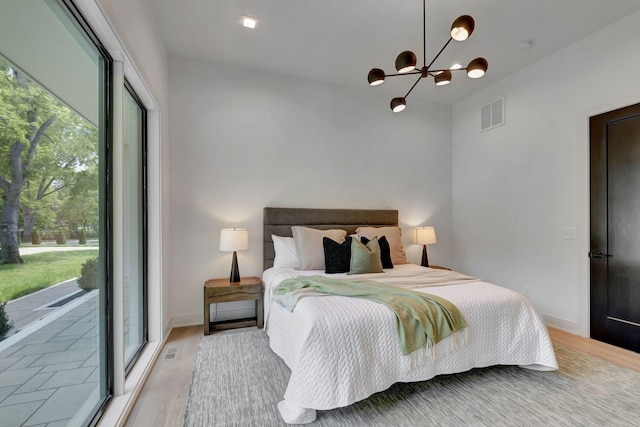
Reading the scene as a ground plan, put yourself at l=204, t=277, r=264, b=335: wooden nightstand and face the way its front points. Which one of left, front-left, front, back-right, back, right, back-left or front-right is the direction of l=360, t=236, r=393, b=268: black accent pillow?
left

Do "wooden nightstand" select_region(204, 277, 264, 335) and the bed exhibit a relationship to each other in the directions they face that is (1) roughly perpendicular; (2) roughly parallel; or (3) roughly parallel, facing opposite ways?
roughly parallel

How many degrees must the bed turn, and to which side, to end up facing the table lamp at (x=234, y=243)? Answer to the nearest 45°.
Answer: approximately 180°

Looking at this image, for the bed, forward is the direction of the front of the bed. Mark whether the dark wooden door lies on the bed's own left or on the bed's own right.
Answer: on the bed's own left

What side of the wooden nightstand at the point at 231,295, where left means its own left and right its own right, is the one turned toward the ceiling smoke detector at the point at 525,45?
left

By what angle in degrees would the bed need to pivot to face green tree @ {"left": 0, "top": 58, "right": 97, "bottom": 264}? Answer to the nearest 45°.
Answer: approximately 90° to its right

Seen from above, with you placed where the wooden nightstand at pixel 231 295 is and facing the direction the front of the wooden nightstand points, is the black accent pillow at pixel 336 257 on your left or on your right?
on your left

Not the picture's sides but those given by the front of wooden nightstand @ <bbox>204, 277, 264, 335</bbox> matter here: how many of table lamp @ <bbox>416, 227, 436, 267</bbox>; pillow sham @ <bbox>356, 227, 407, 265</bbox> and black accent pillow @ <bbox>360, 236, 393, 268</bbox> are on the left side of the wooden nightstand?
3

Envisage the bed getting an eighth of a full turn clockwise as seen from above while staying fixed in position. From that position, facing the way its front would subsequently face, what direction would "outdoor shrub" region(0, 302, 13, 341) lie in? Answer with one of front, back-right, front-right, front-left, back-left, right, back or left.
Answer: front-right

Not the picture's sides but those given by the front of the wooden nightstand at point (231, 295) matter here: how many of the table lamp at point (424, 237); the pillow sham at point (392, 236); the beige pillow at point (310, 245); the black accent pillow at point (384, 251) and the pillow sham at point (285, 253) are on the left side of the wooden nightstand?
5

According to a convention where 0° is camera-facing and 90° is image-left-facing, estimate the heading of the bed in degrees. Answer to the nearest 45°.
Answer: approximately 315°

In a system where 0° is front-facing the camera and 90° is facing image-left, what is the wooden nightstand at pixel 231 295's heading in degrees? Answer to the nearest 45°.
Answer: approximately 0°

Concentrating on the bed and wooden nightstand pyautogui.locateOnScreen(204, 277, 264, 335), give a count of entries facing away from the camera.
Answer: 0

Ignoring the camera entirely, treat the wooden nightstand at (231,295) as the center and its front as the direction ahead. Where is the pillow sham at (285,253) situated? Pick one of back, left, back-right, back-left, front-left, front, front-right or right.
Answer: left

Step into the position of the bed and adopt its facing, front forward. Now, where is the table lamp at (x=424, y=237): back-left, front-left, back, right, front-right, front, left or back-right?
back-left
